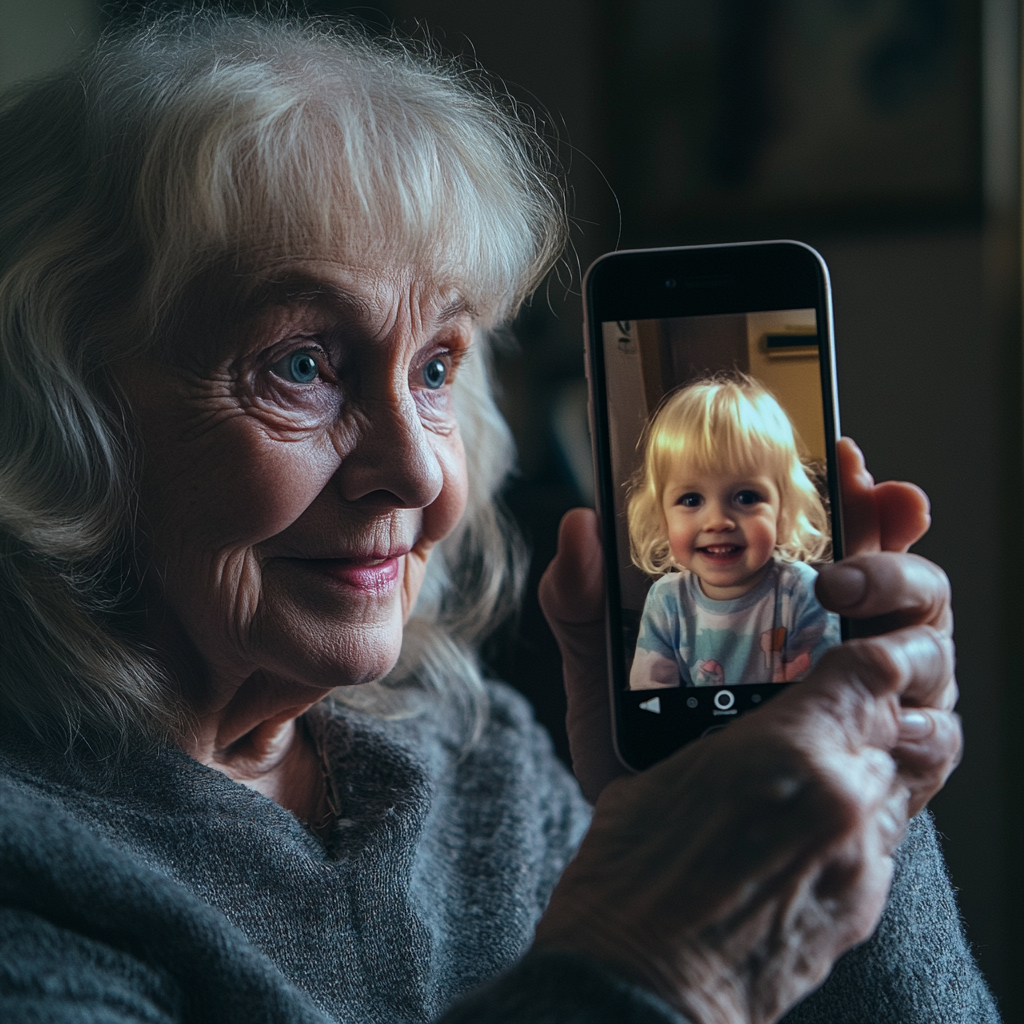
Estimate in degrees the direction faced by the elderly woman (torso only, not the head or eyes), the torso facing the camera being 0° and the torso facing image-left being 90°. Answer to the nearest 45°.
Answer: approximately 315°
